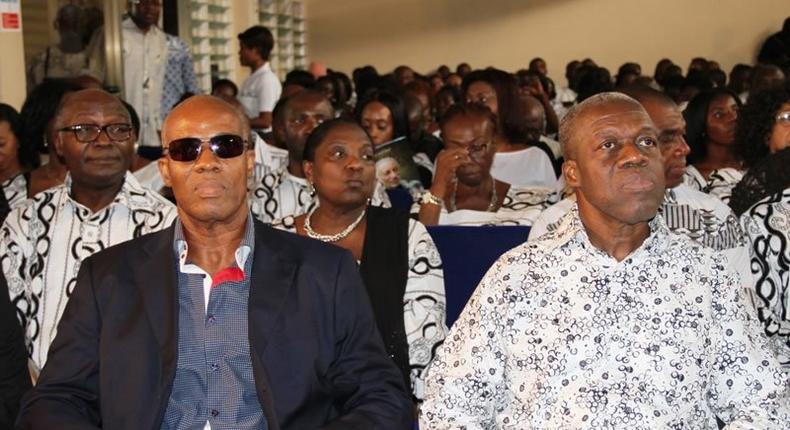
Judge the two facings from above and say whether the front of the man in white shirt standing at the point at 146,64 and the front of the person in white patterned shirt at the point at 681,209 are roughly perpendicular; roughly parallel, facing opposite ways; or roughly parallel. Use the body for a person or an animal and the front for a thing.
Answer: roughly parallel

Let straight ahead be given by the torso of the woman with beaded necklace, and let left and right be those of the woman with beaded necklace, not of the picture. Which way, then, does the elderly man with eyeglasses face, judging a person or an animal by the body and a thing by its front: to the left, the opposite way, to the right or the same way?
the same way

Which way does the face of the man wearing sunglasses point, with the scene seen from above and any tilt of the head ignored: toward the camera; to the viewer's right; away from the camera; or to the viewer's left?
toward the camera

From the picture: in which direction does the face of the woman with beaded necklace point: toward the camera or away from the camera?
toward the camera

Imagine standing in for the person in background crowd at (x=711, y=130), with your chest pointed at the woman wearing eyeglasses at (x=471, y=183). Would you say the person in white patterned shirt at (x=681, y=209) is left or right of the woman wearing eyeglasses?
left

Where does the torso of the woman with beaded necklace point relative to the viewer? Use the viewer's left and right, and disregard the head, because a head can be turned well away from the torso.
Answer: facing the viewer

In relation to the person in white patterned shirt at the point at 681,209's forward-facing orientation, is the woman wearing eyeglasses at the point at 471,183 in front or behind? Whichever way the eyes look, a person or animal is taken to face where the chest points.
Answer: behind

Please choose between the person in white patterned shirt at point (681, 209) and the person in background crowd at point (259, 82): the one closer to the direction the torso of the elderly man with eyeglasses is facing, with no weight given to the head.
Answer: the person in white patterned shirt

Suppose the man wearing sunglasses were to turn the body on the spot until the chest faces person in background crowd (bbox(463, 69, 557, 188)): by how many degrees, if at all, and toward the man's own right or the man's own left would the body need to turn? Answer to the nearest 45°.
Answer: approximately 135° to the man's own left

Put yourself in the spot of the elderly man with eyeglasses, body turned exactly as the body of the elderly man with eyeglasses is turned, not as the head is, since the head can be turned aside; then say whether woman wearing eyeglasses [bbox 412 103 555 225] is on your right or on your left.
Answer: on your left

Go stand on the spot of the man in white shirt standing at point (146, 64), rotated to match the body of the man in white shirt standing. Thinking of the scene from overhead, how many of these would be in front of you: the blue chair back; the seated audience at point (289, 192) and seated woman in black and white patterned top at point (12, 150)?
3

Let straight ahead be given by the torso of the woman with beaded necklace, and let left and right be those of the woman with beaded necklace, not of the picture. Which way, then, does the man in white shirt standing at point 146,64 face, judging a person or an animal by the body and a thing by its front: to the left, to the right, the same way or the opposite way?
the same way

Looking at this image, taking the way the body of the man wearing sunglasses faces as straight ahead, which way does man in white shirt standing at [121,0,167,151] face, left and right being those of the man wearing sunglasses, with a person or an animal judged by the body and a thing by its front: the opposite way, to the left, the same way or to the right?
the same way

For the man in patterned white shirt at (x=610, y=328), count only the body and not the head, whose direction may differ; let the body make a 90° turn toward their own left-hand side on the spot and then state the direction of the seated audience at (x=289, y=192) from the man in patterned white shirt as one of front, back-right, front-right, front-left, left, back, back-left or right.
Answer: back-left

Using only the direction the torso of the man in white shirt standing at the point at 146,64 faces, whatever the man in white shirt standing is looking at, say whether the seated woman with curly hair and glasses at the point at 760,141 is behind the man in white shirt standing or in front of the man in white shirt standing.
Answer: in front
